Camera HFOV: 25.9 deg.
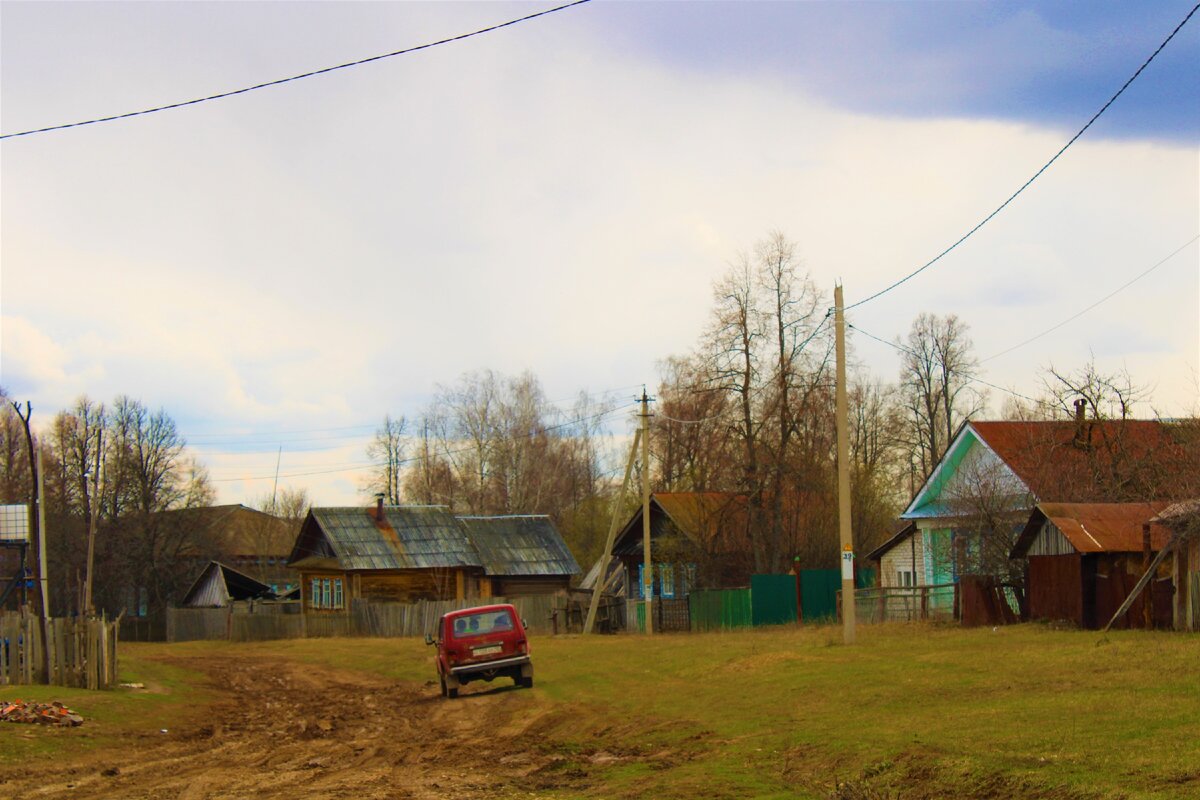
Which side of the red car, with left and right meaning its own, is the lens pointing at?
back

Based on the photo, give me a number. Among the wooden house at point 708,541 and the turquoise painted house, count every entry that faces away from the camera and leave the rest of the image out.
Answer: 0

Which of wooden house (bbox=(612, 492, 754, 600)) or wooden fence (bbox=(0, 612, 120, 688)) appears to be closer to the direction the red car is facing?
the wooden house

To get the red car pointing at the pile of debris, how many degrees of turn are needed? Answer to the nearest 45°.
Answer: approximately 135° to its left

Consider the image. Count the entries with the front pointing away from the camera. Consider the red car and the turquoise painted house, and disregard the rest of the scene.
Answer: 1

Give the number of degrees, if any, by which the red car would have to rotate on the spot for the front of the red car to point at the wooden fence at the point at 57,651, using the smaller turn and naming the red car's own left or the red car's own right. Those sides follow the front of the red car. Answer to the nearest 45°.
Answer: approximately 90° to the red car's own left

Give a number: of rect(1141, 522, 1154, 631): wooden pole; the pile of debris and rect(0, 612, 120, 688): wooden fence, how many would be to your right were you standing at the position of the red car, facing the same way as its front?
1

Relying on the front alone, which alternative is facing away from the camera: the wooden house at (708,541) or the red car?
the red car

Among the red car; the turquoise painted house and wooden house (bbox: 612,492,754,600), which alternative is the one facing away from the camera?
the red car

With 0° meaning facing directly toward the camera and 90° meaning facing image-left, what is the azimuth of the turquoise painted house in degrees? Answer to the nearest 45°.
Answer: approximately 45°

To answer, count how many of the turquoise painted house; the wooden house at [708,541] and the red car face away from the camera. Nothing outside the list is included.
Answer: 1

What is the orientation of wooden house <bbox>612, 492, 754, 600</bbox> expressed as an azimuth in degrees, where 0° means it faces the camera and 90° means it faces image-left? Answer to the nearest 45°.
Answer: approximately 45°

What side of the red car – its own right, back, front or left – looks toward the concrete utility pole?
right
